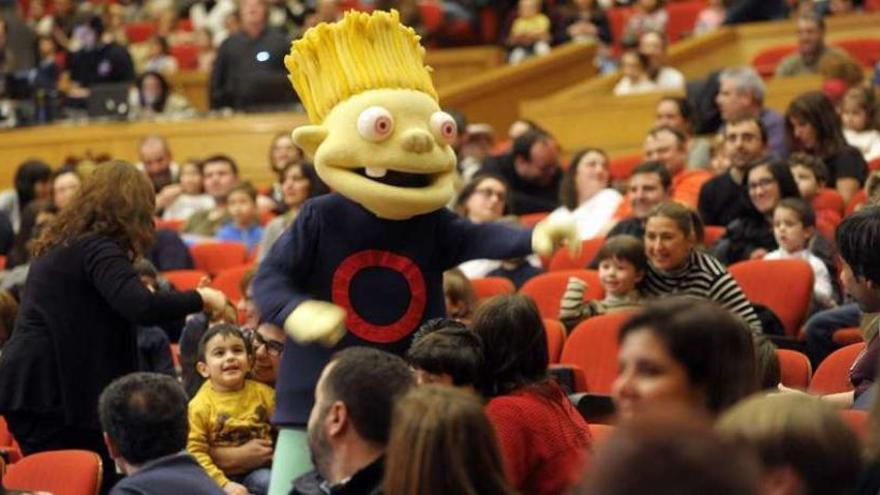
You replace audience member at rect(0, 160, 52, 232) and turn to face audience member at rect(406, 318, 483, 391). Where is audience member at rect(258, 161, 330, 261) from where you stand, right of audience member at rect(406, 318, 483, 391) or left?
left

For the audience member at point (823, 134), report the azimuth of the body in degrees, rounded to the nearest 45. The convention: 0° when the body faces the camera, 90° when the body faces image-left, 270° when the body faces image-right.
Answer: approximately 45°

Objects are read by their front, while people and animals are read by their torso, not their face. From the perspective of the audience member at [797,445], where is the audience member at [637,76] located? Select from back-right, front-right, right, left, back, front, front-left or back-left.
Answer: front-right

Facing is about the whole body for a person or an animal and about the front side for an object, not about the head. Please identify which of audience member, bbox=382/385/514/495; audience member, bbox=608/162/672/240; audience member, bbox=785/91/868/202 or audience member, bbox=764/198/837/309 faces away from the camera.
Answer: audience member, bbox=382/385/514/495

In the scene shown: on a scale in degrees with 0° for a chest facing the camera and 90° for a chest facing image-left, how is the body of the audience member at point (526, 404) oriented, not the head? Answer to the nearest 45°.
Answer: approximately 135°
